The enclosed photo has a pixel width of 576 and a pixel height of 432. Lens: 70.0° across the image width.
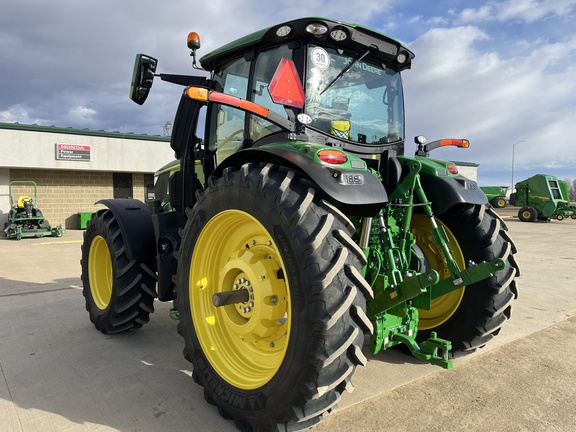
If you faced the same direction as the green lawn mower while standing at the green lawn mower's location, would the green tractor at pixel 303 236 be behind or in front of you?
in front

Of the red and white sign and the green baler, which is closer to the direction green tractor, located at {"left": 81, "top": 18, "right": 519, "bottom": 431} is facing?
the red and white sign

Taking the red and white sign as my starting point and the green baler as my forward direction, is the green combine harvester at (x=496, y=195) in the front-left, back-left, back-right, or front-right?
front-left

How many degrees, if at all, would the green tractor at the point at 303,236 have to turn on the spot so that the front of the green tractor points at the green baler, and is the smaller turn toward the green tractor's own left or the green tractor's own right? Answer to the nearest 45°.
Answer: approximately 90° to the green tractor's own right

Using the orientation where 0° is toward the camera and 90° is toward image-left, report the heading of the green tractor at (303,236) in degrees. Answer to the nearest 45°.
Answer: approximately 135°

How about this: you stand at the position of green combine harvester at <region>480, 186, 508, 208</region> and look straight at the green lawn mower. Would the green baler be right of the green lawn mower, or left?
left

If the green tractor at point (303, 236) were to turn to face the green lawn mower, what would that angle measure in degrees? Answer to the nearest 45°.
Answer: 0° — it already faces it
